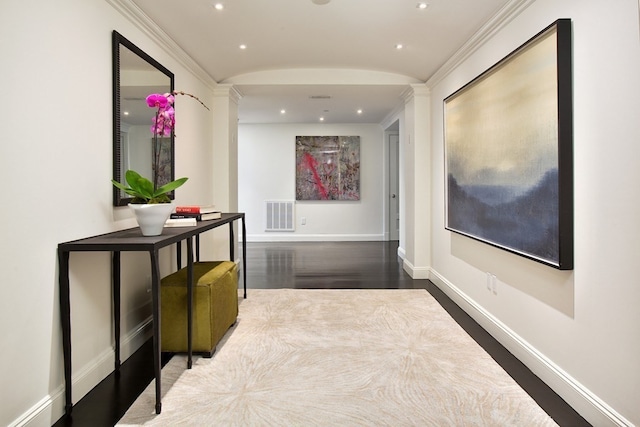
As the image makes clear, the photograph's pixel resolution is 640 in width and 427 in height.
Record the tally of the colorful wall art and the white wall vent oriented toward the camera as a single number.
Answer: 2

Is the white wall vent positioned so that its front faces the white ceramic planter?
yes

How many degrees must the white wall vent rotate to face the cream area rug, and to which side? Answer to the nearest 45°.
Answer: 0° — it already faces it

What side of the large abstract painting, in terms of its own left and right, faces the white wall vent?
right

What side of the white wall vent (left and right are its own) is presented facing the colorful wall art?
left

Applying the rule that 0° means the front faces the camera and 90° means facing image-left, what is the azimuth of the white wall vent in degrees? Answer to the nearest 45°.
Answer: approximately 0°

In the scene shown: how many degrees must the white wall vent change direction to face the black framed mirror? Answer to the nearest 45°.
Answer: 0° — it already faces it

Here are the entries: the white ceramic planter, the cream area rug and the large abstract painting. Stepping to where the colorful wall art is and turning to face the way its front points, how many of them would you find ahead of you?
3

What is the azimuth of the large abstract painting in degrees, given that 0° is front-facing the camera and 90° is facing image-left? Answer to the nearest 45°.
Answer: approximately 45°

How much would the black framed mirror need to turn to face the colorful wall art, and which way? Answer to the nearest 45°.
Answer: approximately 90° to its left

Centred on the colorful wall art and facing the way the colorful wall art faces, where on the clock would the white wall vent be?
The white wall vent is roughly at 3 o'clock from the colorful wall art.
